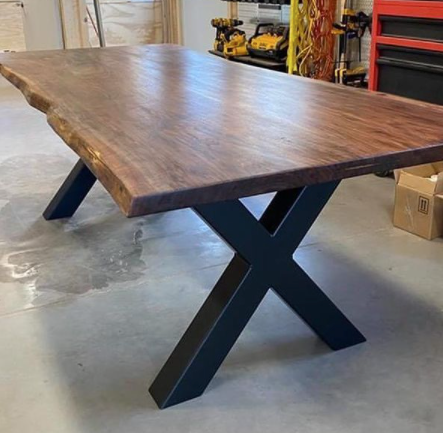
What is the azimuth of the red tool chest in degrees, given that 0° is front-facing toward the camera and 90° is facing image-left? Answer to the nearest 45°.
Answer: approximately 45°

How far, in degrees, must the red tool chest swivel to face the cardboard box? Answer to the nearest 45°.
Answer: approximately 45° to its left

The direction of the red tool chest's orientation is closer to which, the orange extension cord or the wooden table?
the wooden table

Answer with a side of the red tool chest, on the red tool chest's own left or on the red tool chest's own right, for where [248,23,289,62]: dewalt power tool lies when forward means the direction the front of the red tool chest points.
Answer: on the red tool chest's own right

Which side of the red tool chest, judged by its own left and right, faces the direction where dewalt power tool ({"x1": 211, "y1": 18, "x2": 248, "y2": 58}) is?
right

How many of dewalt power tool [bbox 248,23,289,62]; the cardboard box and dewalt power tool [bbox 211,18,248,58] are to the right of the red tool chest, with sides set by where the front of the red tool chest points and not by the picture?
2

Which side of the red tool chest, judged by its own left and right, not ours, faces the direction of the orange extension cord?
right

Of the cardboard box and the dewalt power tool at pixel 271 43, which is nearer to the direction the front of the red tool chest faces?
the cardboard box
